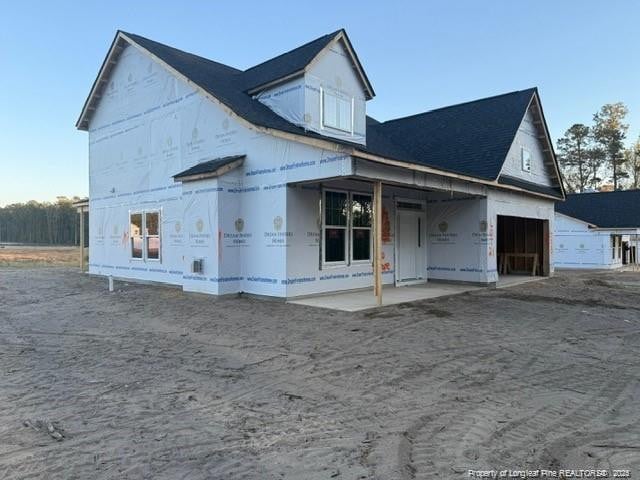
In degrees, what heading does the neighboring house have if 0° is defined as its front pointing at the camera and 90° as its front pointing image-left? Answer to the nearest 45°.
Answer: approximately 315°
